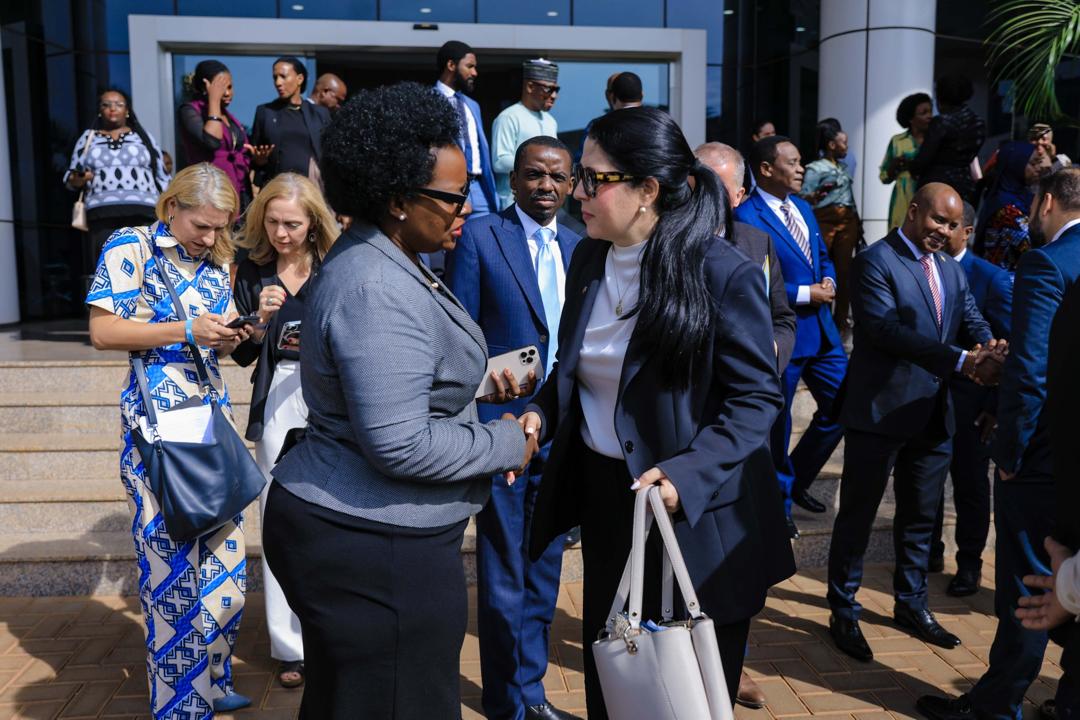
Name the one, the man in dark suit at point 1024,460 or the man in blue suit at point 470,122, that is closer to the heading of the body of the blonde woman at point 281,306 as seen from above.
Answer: the man in dark suit

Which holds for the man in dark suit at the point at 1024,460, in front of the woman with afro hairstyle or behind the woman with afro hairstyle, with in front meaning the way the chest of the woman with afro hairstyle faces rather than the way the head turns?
in front

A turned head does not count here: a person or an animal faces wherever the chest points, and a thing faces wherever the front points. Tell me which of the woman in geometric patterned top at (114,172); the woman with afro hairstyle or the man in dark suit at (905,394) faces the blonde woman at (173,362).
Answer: the woman in geometric patterned top

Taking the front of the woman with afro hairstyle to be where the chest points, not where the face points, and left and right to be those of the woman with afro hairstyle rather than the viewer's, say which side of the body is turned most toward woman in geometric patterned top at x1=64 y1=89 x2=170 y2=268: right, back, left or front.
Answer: left

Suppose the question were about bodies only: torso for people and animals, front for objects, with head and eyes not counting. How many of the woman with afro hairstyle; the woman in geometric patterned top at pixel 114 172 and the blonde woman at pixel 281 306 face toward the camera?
2

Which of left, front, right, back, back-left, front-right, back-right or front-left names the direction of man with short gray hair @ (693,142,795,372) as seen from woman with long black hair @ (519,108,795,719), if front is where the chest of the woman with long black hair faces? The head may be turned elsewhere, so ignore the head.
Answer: back-right

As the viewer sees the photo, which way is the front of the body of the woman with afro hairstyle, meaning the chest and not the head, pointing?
to the viewer's right

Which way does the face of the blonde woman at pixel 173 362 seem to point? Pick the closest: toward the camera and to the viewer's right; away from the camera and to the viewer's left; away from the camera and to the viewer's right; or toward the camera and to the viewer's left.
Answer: toward the camera and to the viewer's right

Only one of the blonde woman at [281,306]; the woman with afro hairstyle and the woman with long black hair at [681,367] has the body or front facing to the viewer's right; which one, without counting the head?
the woman with afro hairstyle

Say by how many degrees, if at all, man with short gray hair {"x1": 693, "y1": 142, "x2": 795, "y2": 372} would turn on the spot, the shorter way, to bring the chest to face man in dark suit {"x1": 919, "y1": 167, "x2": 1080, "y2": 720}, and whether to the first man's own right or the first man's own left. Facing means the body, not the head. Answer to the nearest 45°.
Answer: approximately 90° to the first man's own left
